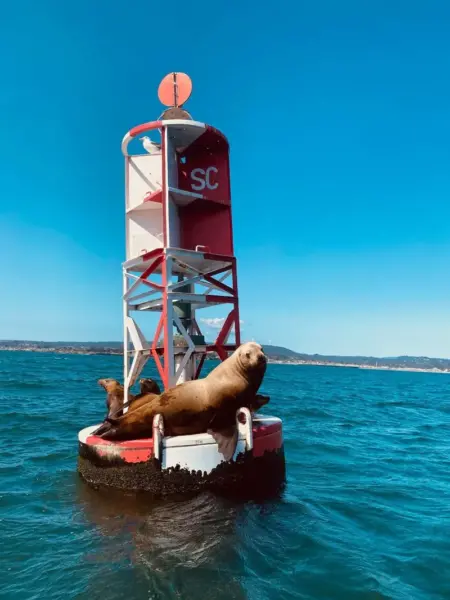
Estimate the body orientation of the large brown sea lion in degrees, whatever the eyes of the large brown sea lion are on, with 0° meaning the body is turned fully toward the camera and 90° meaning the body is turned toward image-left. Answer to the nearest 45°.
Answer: approximately 270°

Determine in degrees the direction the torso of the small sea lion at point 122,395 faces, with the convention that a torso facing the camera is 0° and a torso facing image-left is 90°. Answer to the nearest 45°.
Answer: approximately 90°

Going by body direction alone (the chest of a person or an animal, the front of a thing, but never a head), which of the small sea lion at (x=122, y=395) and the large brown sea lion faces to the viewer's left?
the small sea lion

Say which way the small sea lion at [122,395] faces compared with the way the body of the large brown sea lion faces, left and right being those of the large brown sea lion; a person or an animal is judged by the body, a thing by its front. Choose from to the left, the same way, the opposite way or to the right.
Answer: the opposite way

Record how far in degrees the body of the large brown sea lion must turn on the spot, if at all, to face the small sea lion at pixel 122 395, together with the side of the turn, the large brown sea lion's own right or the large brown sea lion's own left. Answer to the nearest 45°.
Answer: approximately 135° to the large brown sea lion's own left
